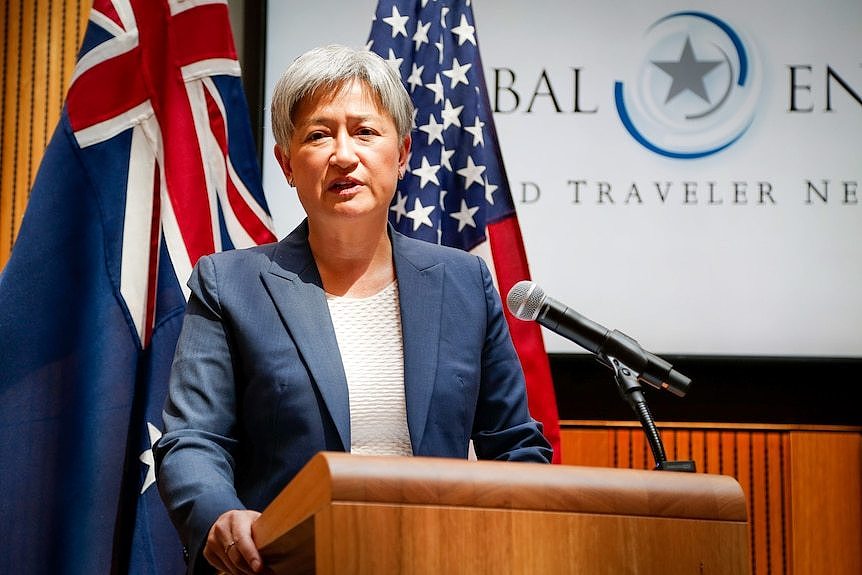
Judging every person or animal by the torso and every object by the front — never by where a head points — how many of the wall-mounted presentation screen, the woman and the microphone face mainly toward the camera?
2

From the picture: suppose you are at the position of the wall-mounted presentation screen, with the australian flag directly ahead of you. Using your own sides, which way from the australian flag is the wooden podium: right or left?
left

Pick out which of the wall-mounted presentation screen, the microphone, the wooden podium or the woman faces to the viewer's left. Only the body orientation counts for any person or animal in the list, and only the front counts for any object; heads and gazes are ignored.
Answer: the microphone

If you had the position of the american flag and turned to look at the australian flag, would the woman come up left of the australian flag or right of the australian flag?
left

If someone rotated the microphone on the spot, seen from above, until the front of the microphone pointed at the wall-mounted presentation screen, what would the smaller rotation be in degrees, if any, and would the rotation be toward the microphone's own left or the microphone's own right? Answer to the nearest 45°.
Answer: approximately 90° to the microphone's own right

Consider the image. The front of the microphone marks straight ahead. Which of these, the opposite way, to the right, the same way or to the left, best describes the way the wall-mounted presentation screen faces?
to the left

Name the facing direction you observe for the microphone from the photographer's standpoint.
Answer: facing to the left of the viewer

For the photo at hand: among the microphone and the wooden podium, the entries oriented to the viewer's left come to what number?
1

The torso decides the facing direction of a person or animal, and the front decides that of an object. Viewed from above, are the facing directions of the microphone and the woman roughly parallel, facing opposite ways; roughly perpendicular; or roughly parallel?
roughly perpendicular
